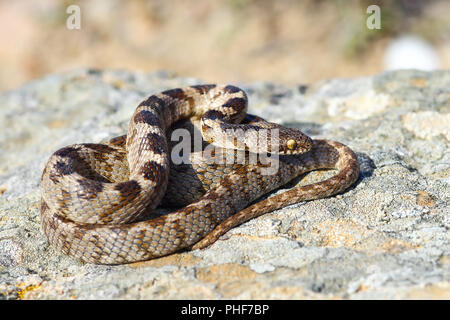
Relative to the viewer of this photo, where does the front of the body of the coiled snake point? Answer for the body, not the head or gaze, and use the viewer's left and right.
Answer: facing to the right of the viewer
